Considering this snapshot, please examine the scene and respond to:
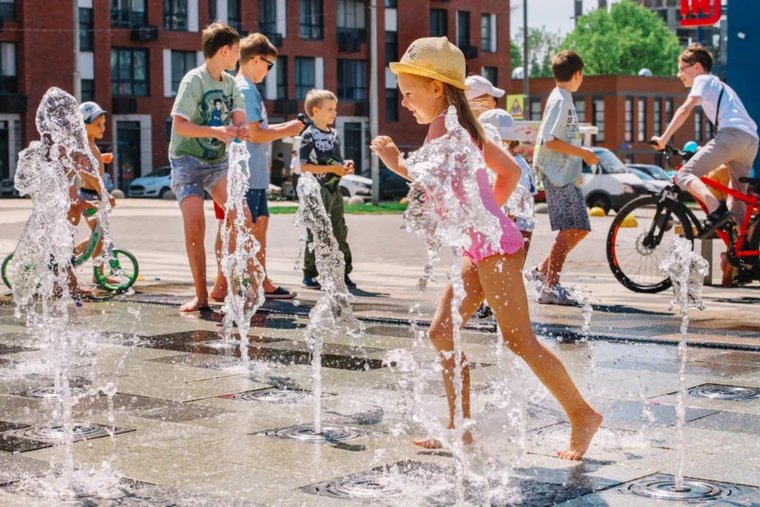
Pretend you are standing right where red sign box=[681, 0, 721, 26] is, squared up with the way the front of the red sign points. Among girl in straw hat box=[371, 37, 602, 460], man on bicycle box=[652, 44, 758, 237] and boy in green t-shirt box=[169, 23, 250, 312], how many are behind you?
0

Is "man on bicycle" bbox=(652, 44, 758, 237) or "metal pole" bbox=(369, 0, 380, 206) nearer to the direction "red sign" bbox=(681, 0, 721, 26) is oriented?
the man on bicycle

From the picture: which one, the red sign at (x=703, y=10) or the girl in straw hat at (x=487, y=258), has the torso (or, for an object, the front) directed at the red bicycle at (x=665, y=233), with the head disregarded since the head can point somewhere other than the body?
the red sign

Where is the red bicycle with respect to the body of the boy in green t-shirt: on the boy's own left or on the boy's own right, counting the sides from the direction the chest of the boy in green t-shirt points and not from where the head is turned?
on the boy's own left

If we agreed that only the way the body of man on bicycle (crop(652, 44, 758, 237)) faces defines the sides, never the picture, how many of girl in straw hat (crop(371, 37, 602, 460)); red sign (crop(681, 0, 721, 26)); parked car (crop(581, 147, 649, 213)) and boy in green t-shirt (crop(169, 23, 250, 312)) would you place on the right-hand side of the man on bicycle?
2

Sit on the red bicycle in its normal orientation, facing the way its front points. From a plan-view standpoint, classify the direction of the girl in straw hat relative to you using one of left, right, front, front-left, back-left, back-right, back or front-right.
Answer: left

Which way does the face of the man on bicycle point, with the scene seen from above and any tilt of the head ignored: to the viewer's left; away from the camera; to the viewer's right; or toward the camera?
to the viewer's left

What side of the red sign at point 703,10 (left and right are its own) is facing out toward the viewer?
front

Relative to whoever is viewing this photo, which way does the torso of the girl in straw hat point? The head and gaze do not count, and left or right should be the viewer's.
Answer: facing to the left of the viewer

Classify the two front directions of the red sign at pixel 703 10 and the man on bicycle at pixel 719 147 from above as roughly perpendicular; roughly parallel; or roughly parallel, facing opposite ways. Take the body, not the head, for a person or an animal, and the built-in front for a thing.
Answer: roughly perpendicular

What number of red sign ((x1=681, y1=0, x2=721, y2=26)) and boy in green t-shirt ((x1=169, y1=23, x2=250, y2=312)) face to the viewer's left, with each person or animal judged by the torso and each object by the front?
0

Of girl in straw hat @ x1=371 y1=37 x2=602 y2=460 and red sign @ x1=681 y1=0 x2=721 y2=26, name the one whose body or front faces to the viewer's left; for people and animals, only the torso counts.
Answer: the girl in straw hat

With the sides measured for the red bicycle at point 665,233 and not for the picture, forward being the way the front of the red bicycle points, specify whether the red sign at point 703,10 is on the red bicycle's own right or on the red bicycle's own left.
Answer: on the red bicycle's own right

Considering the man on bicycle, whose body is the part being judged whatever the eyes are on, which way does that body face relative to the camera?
to the viewer's left

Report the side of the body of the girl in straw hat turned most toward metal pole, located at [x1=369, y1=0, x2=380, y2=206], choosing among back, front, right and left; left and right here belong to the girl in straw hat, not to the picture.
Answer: right

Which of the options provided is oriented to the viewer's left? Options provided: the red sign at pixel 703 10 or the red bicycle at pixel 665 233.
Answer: the red bicycle

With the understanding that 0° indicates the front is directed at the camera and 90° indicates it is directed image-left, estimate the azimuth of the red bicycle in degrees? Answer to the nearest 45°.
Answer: approximately 90°

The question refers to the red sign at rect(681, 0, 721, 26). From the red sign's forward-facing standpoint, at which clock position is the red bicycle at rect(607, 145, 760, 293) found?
The red bicycle is roughly at 12 o'clock from the red sign.
